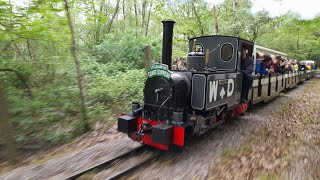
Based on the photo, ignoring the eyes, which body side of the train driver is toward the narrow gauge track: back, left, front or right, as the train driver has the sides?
front

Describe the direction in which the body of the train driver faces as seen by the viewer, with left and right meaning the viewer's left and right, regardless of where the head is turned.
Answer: facing the viewer and to the left of the viewer

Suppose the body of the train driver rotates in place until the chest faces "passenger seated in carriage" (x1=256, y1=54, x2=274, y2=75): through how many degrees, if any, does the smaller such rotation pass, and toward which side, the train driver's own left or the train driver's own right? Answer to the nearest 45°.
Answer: approximately 135° to the train driver's own right

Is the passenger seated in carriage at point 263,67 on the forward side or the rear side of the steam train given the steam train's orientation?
on the rear side

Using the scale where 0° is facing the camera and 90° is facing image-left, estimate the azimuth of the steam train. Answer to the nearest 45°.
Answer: approximately 45°
